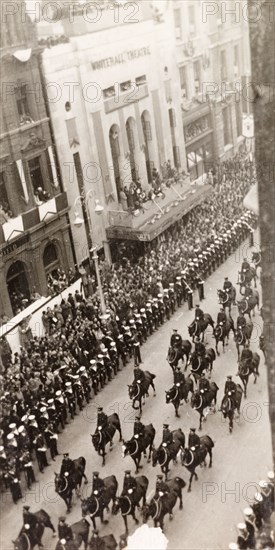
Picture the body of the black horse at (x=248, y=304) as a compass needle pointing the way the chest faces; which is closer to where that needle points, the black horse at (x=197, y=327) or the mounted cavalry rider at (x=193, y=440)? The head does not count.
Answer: the black horse

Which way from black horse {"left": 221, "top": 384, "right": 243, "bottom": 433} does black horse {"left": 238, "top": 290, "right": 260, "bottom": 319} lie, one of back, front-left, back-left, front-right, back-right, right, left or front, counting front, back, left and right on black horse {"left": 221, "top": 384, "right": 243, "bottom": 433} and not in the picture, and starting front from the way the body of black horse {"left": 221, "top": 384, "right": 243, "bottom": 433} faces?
back-right
